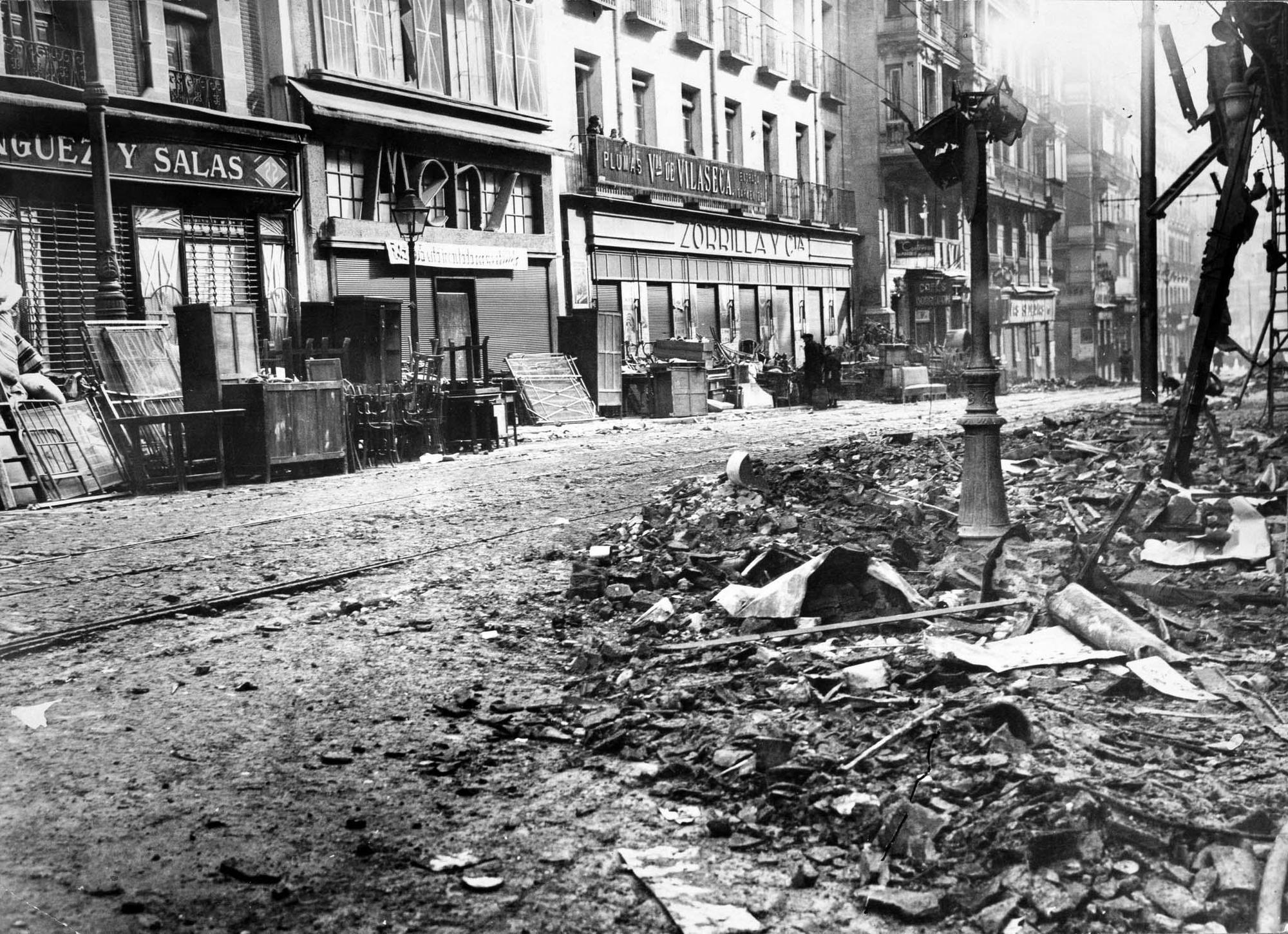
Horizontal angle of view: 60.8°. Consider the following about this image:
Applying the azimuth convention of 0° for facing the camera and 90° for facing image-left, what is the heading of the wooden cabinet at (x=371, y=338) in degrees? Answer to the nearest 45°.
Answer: approximately 315°

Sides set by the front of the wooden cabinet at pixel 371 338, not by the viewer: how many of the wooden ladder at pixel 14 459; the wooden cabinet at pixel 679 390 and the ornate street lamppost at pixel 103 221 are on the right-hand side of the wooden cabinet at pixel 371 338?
2

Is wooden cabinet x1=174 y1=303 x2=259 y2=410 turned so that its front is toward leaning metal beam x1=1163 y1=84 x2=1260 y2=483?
yes

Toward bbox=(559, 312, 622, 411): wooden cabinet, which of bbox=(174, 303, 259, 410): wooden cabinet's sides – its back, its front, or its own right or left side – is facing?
left

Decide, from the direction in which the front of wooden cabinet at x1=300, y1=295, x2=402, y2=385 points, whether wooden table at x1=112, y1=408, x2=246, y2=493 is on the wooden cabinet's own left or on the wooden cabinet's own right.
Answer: on the wooden cabinet's own right

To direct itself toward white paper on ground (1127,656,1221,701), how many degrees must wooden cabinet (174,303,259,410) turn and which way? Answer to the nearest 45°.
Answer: approximately 45° to its right

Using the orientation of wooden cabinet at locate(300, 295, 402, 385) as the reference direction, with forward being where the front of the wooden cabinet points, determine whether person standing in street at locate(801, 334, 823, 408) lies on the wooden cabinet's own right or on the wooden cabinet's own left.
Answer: on the wooden cabinet's own left

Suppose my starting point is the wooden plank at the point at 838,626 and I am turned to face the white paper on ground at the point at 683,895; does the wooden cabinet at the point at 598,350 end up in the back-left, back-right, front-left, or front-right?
back-right

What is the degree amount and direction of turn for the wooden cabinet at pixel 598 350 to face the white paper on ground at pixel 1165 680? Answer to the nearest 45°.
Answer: approximately 45° to its right

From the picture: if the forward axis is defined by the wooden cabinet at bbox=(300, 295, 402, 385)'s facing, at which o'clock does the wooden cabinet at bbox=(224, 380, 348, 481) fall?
the wooden cabinet at bbox=(224, 380, 348, 481) is roughly at 2 o'clock from the wooden cabinet at bbox=(300, 295, 402, 385).

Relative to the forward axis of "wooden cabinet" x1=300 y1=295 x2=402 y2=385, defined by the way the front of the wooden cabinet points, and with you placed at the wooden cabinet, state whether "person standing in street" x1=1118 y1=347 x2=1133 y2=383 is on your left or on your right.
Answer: on your left

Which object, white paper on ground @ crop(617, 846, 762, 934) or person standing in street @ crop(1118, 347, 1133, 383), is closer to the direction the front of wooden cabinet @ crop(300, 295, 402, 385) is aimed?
the white paper on ground

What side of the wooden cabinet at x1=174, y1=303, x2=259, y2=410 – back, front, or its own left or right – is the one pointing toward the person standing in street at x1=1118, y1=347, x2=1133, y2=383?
left

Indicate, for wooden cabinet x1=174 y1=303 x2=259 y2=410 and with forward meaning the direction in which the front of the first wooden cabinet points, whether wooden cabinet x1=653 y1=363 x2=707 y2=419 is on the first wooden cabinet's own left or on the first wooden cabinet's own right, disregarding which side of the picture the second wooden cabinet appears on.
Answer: on the first wooden cabinet's own left

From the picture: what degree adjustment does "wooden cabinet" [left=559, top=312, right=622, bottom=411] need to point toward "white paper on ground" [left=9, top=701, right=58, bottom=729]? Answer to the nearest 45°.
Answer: approximately 45° to its right
